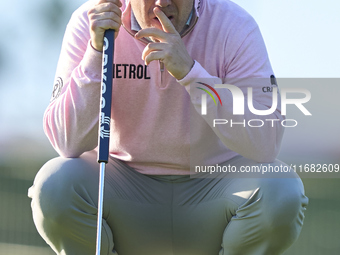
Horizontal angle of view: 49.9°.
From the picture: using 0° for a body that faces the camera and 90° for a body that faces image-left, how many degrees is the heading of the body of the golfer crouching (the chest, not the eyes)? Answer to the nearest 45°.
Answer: approximately 0°
